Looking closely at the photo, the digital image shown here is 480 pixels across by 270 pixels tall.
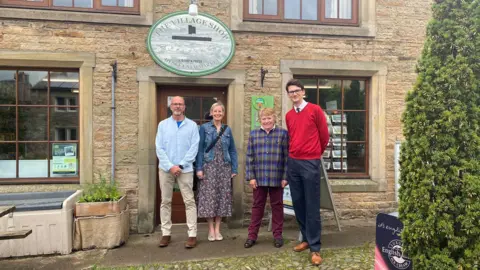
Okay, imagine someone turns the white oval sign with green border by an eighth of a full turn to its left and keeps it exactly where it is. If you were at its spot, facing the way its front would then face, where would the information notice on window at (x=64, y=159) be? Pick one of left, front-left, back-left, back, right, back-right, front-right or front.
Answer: back-right

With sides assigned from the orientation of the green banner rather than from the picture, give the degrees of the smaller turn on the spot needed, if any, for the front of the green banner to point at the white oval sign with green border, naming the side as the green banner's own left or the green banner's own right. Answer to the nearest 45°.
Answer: approximately 90° to the green banner's own right

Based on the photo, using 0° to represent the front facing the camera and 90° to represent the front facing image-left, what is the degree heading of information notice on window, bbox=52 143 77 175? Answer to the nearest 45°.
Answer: approximately 0°

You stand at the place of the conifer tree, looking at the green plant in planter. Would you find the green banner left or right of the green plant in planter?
right

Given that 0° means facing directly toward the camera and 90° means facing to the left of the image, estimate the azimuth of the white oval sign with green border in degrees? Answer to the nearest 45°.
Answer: approximately 0°

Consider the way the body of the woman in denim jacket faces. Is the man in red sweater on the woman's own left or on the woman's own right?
on the woman's own left
